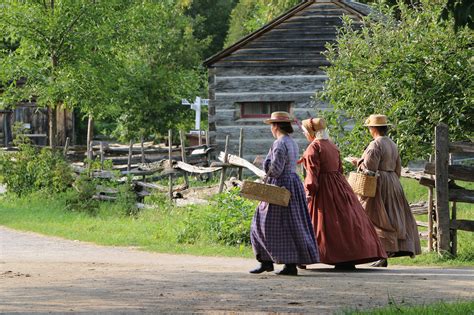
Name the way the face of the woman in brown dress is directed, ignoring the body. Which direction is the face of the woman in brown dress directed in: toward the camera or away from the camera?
away from the camera

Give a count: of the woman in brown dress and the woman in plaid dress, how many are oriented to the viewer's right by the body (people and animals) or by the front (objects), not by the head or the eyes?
0

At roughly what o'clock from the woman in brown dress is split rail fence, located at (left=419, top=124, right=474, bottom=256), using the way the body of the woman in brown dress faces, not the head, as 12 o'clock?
The split rail fence is roughly at 3 o'clock from the woman in brown dress.

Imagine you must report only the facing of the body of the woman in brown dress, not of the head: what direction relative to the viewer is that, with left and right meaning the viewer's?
facing away from the viewer and to the left of the viewer

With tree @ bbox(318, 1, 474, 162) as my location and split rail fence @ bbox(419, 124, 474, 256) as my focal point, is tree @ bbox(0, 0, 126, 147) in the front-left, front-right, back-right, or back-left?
back-right

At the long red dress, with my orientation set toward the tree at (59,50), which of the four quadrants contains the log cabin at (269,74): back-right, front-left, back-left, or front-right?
front-right

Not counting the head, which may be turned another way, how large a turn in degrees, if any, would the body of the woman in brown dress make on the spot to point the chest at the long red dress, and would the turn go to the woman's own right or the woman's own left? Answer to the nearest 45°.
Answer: approximately 90° to the woman's own left

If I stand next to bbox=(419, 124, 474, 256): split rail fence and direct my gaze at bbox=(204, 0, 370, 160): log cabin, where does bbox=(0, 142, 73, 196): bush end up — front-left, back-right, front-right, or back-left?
front-left
